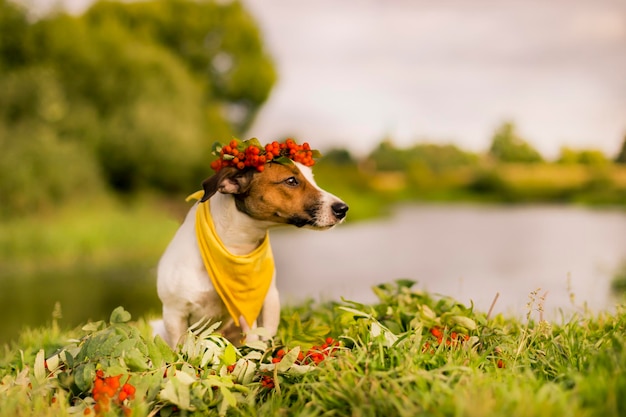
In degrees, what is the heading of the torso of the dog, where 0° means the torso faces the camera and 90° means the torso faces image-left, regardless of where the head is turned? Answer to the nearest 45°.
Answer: approximately 315°

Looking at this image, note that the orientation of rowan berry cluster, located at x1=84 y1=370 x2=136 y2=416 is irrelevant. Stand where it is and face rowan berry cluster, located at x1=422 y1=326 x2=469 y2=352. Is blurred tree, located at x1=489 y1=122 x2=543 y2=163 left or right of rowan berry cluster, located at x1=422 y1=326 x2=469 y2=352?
left

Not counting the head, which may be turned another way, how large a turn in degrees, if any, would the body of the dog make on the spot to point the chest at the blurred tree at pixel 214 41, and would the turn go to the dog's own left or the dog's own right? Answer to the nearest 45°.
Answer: approximately 135° to the dog's own left
